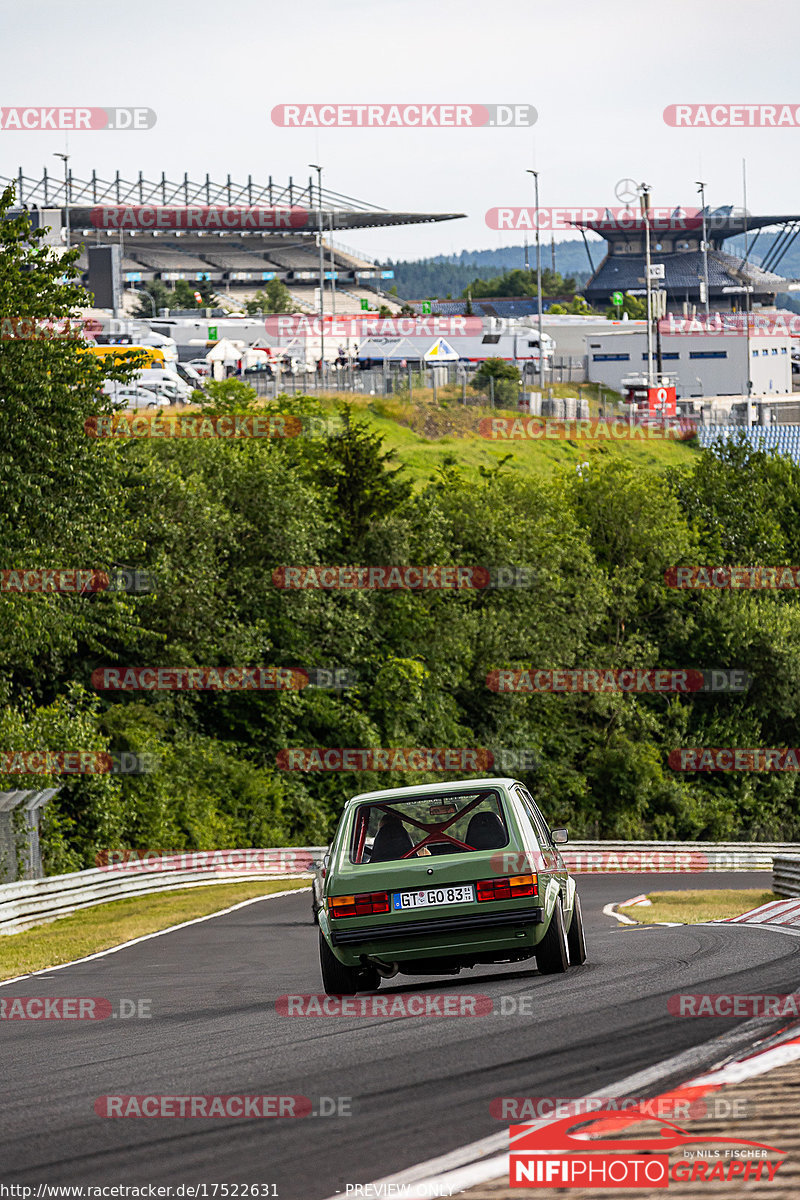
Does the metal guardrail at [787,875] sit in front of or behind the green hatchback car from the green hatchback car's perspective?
in front

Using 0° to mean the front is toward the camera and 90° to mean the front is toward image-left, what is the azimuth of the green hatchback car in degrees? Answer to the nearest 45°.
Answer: approximately 180°

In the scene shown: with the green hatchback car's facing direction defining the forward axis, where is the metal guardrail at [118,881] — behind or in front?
in front
